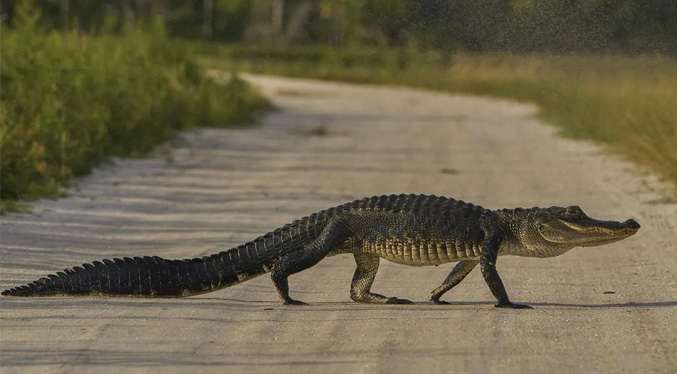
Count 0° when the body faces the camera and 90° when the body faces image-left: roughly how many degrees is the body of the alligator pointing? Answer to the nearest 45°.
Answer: approximately 270°
